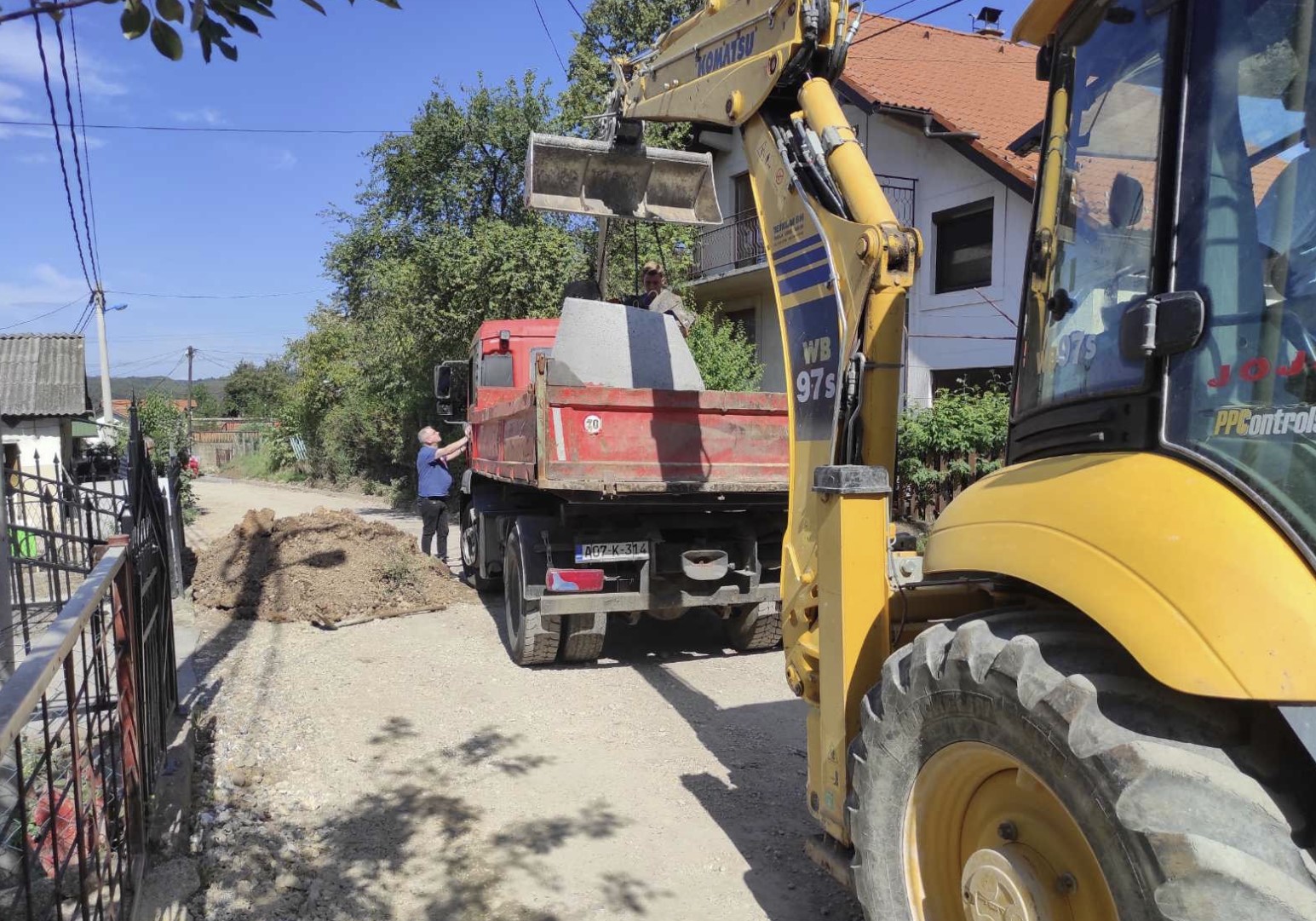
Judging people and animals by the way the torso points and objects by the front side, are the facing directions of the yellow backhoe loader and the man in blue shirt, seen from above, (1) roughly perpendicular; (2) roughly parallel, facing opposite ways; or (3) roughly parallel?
roughly perpendicular

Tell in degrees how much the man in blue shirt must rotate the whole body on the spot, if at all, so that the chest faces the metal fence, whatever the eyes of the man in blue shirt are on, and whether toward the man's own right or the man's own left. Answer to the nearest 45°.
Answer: approximately 90° to the man's own right

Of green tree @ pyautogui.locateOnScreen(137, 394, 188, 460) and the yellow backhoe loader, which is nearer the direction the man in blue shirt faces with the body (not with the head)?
the yellow backhoe loader

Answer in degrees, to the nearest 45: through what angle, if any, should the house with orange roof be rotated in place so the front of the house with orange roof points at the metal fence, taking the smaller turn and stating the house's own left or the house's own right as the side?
approximately 45° to the house's own left

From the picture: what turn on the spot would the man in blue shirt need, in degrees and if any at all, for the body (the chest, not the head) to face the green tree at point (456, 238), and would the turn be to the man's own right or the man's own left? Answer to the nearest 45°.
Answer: approximately 90° to the man's own left

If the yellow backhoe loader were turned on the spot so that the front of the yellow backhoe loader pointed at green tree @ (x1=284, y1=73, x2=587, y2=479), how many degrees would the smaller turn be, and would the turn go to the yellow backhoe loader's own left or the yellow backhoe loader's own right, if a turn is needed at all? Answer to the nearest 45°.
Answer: approximately 180°

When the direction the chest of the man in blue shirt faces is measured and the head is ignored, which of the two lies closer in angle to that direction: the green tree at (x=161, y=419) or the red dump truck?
the red dump truck

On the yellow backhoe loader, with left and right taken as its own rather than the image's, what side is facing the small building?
back

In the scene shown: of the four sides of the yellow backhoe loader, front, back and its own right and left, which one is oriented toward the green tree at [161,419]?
back

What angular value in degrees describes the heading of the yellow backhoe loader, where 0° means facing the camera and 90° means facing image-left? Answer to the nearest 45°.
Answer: approximately 315°

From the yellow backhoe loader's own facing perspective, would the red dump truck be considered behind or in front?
behind

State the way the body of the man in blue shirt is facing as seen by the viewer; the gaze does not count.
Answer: to the viewer's right

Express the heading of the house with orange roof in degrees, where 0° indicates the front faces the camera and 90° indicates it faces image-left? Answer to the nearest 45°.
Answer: approximately 45°

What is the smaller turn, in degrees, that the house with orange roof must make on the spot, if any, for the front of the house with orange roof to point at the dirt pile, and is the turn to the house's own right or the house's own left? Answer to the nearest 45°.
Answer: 0° — it already faces it
